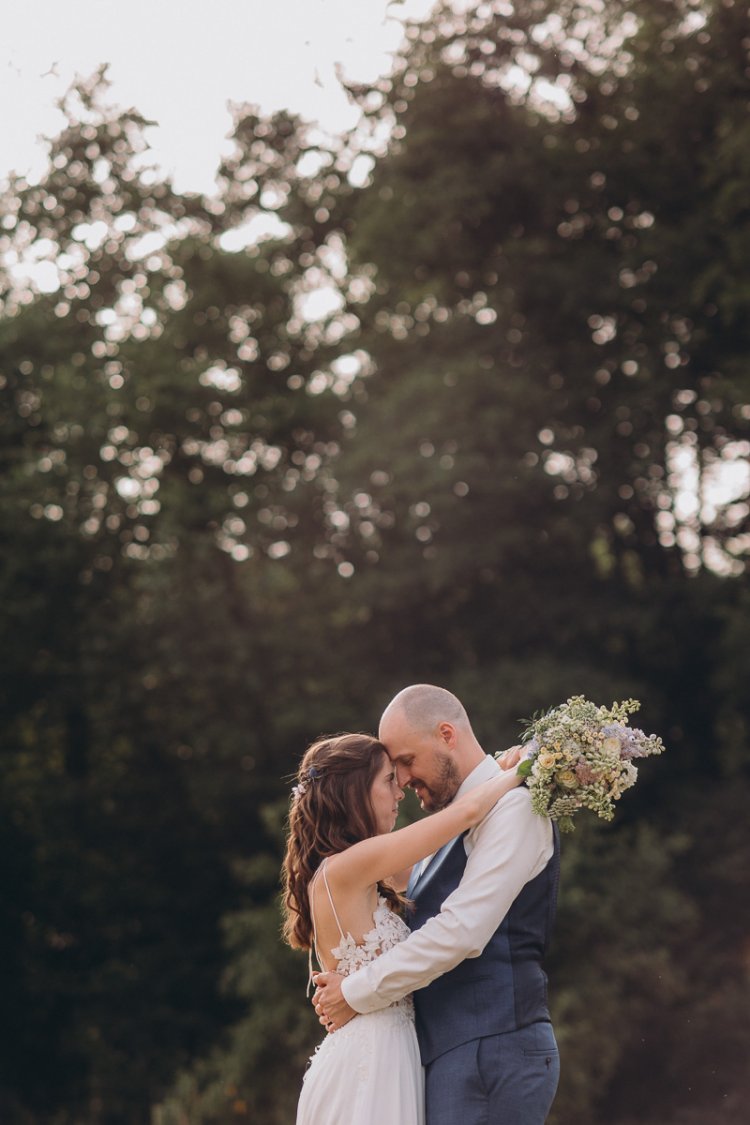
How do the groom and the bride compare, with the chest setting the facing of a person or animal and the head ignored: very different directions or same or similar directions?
very different directions

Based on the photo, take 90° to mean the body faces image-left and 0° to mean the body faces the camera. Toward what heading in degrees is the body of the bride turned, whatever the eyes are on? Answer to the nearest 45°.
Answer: approximately 270°

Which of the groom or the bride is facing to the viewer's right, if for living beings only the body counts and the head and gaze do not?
the bride

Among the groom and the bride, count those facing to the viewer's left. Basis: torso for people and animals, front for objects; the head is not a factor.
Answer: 1

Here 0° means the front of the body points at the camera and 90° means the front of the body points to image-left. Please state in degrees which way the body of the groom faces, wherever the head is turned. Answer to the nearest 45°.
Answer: approximately 90°

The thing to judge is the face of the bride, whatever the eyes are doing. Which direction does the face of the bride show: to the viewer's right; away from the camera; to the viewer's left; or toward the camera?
to the viewer's right
